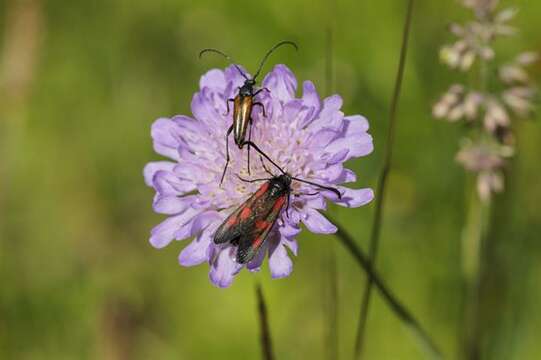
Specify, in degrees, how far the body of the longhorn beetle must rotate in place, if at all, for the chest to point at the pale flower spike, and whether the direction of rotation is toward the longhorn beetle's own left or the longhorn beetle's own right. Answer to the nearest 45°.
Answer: approximately 90° to the longhorn beetle's own right

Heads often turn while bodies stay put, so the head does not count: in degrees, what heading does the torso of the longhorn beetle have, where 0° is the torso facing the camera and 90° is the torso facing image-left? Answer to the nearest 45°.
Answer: approximately 180°

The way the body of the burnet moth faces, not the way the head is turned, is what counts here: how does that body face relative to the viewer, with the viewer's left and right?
facing away from the viewer and to the right of the viewer
